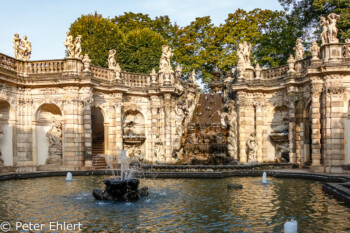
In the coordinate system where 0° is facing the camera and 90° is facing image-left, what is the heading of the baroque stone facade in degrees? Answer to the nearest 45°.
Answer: approximately 0°

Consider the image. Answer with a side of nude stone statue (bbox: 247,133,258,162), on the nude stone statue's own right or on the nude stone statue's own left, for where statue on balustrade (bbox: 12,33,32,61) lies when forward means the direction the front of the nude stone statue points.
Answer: on the nude stone statue's own right

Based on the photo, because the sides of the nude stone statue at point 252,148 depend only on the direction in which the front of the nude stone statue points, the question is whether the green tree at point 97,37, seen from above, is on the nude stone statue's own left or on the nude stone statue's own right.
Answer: on the nude stone statue's own right

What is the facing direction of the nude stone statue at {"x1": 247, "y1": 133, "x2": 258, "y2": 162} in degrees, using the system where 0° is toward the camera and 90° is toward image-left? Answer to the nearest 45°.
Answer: approximately 0°

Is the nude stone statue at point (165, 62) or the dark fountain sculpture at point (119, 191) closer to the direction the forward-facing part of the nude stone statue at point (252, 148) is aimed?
the dark fountain sculpture

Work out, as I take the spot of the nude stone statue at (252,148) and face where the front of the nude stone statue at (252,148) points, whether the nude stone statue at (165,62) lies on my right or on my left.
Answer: on my right

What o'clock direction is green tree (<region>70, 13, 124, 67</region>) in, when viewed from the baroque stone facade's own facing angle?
The green tree is roughly at 5 o'clock from the baroque stone facade.
